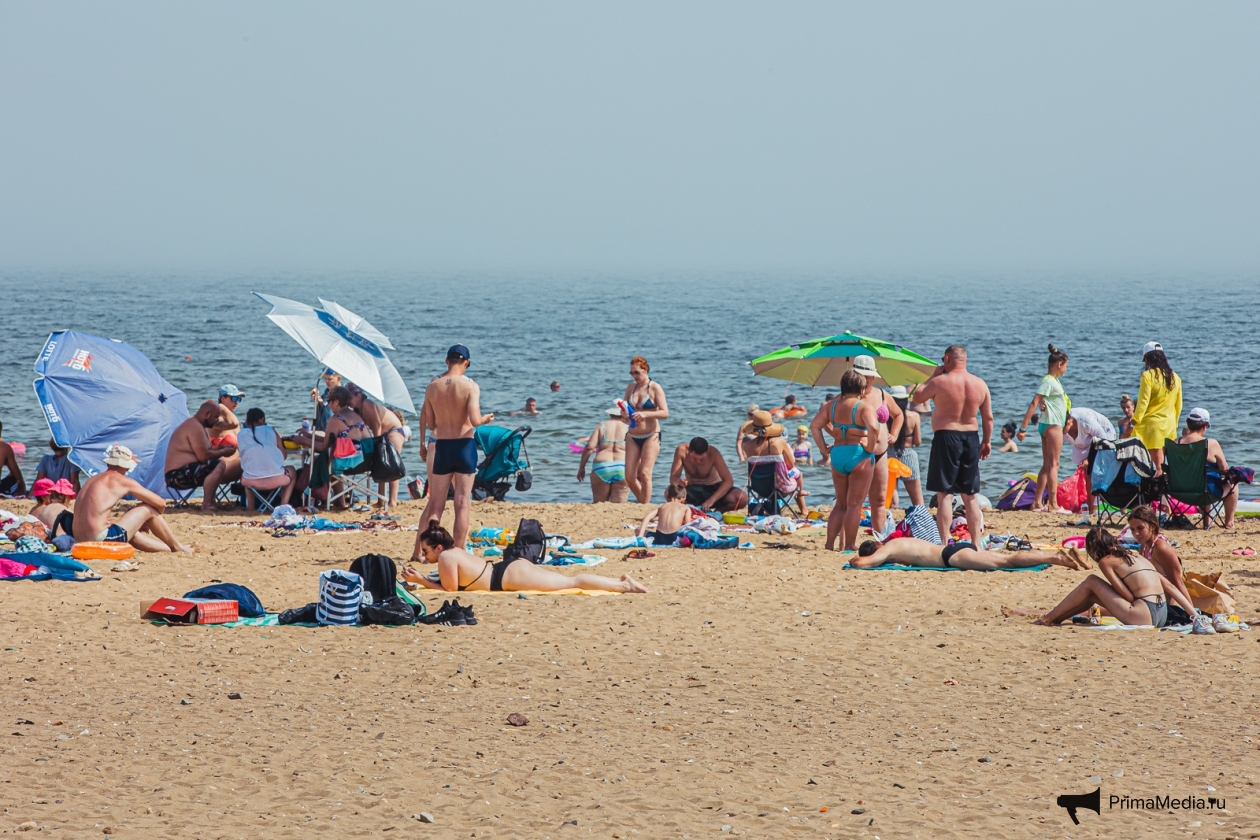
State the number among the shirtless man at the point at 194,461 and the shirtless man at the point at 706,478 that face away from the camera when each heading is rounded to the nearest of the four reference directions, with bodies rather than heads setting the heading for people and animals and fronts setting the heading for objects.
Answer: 0

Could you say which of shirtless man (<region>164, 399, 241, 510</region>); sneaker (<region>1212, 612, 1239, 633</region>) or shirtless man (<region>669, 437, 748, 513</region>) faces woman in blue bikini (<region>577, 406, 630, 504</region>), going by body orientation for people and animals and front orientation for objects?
shirtless man (<region>164, 399, 241, 510</region>)

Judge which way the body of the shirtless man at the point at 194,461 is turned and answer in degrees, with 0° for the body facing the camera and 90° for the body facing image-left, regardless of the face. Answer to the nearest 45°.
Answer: approximately 270°

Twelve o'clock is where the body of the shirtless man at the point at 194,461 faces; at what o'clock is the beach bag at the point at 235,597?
The beach bag is roughly at 3 o'clock from the shirtless man.

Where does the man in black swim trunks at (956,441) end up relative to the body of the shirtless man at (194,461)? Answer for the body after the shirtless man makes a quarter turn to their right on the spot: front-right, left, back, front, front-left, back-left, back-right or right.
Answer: front-left

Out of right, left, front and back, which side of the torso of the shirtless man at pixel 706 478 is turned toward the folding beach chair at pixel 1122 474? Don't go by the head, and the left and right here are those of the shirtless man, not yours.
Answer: left

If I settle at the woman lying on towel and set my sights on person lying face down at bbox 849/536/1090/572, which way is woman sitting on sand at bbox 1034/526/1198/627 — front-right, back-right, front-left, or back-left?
front-right

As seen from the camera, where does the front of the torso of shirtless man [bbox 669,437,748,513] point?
toward the camera

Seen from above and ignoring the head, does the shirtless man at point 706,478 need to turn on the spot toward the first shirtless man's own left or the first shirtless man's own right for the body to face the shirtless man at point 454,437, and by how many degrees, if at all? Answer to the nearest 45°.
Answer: approximately 45° to the first shirtless man's own right

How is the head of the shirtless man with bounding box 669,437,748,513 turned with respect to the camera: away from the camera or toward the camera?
toward the camera

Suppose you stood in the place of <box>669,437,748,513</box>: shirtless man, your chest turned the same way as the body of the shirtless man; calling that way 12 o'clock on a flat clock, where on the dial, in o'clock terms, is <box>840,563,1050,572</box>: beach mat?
The beach mat is roughly at 11 o'clock from the shirtless man.

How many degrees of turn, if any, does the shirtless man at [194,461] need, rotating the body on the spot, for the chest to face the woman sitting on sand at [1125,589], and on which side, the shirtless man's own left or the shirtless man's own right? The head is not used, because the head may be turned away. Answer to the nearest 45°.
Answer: approximately 45° to the shirtless man's own right
